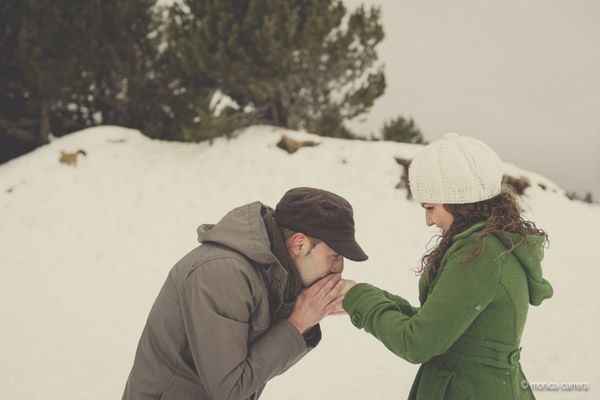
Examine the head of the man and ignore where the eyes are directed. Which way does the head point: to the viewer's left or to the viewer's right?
to the viewer's right

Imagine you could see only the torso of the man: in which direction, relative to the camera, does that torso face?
to the viewer's right

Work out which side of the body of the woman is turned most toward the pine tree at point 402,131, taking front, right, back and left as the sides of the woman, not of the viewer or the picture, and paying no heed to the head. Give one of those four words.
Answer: right

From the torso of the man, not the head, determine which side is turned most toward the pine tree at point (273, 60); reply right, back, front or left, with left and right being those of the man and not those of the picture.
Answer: left

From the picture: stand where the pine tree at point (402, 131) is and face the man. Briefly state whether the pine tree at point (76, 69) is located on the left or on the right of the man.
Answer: right

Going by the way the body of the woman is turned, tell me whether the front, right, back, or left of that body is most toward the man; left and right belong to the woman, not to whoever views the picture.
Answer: front

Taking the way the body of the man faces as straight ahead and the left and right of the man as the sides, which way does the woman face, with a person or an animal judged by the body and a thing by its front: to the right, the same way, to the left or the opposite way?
the opposite way

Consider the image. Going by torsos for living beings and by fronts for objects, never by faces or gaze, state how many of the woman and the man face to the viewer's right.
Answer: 1

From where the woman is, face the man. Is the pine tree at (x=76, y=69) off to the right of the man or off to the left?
right

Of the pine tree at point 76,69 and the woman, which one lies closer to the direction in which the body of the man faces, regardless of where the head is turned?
the woman

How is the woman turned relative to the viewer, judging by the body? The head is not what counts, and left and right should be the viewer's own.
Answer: facing to the left of the viewer
